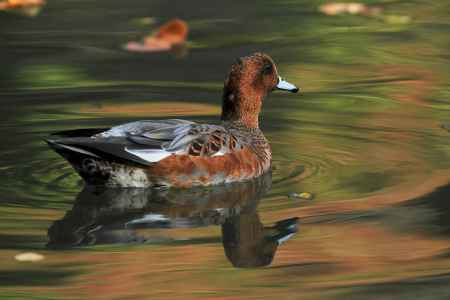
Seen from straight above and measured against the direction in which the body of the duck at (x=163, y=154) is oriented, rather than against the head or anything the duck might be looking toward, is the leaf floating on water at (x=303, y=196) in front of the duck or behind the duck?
in front

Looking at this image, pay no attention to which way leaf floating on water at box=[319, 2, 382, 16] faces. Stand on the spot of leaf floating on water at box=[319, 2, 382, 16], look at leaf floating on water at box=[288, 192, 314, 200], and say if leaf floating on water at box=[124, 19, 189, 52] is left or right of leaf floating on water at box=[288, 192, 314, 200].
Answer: right

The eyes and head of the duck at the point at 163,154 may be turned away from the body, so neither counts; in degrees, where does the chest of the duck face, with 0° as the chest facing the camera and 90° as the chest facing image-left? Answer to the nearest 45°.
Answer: approximately 270°

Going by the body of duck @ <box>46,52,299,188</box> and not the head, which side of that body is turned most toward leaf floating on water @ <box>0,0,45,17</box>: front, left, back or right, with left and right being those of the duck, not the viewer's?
left
